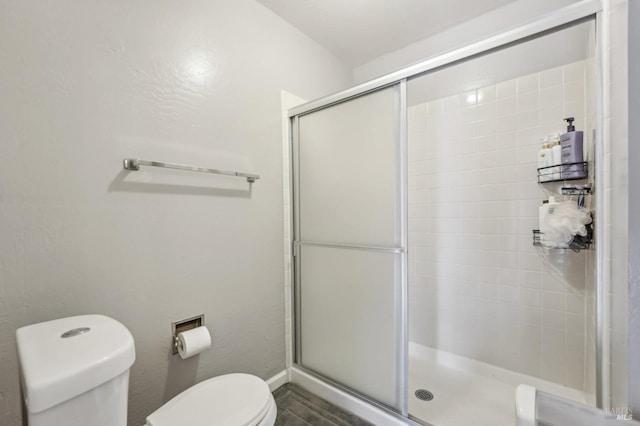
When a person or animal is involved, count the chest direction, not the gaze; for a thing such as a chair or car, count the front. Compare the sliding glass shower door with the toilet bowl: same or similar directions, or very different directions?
very different directions

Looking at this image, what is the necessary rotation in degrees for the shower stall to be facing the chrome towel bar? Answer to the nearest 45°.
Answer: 0° — it already faces it

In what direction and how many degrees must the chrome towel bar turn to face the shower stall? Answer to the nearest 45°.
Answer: approximately 45° to its left

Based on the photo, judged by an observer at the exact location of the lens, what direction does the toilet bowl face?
facing away from the viewer and to the right of the viewer

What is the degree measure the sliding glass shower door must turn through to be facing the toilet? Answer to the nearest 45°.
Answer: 0° — it already faces it

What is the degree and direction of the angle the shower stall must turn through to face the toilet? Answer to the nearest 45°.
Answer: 0° — it already faces it

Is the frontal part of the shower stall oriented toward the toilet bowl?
yes

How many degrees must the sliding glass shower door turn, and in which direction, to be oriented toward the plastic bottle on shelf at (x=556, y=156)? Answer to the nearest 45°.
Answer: approximately 135° to its left

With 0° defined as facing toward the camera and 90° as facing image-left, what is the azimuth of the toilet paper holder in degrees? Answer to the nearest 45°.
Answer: approximately 315°
